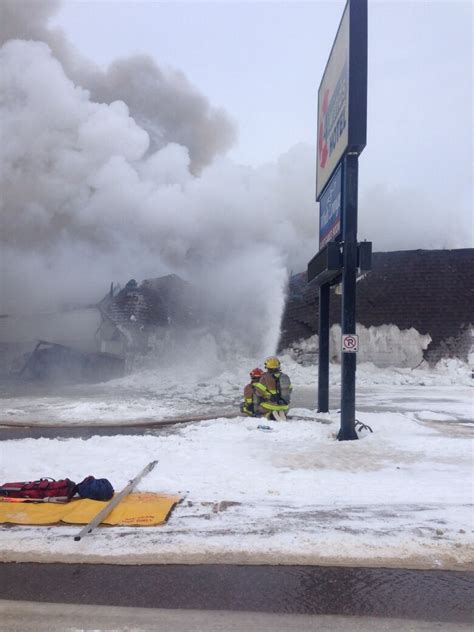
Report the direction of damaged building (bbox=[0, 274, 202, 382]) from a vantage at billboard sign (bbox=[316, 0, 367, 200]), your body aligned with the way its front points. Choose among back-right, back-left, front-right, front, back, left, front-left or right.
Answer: front-right

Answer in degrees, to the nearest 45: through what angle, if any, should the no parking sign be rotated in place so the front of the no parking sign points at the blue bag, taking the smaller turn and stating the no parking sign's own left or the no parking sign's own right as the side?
approximately 45° to the no parking sign's own right

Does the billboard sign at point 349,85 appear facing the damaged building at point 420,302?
no

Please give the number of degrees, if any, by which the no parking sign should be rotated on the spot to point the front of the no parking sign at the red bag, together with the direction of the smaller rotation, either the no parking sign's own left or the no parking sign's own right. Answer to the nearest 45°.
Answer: approximately 45° to the no parking sign's own right

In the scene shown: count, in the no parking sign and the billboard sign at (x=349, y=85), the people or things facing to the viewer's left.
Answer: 1

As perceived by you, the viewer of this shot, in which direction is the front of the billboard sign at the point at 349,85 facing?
facing to the left of the viewer

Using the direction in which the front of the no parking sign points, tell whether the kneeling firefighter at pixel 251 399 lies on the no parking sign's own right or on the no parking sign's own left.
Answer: on the no parking sign's own right

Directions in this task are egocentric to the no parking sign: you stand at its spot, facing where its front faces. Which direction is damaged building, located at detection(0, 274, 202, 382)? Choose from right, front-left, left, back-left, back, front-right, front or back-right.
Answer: back-right

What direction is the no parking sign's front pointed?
toward the camera

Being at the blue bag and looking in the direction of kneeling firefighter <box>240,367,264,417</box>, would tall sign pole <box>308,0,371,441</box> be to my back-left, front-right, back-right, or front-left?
front-right

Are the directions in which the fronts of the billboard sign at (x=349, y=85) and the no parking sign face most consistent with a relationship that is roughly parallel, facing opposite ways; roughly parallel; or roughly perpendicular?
roughly perpendicular
